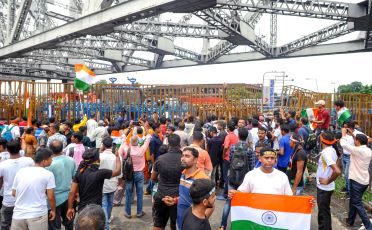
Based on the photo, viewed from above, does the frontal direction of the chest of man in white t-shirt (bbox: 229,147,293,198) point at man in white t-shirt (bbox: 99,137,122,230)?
no

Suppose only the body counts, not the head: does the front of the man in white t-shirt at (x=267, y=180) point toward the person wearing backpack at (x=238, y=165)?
no

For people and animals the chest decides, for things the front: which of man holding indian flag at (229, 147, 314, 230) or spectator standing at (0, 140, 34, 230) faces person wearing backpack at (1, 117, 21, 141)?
the spectator standing

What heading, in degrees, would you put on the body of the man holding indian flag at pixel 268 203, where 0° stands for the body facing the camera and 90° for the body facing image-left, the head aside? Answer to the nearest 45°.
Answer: approximately 0°

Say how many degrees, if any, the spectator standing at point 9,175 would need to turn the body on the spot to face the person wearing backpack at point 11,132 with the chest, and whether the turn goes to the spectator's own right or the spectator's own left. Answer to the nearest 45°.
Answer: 0° — they already face them

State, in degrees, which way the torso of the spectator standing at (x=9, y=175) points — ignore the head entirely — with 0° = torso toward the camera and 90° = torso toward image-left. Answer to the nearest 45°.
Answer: approximately 180°

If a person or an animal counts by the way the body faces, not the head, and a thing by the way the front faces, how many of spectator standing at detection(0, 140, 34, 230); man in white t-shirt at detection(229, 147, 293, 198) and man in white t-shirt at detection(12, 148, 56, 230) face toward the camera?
1

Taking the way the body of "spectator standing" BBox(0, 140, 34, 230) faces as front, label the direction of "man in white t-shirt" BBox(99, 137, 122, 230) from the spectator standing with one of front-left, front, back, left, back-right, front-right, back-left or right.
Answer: right

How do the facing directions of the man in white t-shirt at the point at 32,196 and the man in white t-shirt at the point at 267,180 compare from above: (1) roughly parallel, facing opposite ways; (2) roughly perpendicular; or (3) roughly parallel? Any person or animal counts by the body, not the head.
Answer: roughly parallel, facing opposite ways

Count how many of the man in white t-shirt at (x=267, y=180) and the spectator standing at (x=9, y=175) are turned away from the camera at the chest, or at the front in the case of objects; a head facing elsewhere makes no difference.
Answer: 1

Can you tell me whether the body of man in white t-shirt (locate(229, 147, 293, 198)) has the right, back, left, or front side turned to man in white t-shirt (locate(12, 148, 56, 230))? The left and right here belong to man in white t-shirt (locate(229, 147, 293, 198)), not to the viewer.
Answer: right

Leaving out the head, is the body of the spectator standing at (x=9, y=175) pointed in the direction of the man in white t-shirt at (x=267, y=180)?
no

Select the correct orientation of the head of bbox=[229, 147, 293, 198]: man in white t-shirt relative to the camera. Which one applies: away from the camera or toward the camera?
toward the camera

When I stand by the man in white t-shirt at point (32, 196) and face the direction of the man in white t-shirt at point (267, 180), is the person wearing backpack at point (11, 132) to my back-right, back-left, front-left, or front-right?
back-left

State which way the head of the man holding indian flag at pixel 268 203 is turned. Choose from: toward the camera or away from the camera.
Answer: toward the camera

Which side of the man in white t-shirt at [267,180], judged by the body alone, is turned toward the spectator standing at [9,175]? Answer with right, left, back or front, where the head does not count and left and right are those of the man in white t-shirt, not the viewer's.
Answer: right

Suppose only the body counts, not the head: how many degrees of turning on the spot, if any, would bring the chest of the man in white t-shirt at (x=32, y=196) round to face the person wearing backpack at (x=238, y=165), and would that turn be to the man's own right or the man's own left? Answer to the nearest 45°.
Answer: approximately 45° to the man's own right

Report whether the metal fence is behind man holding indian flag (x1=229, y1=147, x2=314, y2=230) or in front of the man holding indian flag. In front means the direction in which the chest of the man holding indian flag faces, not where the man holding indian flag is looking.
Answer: behind
